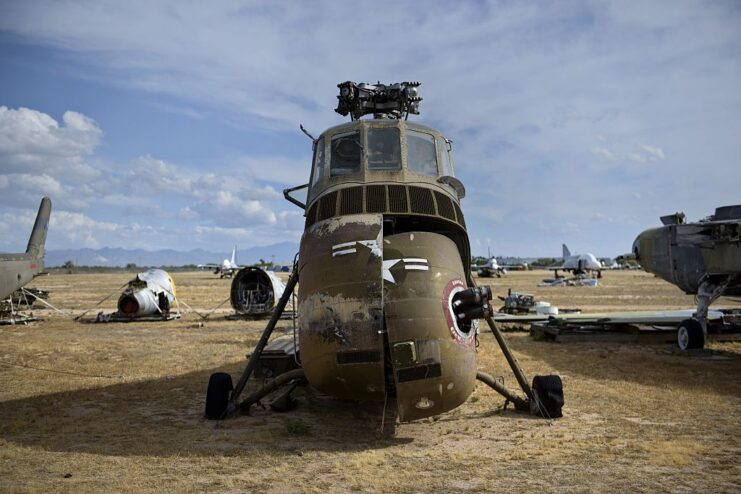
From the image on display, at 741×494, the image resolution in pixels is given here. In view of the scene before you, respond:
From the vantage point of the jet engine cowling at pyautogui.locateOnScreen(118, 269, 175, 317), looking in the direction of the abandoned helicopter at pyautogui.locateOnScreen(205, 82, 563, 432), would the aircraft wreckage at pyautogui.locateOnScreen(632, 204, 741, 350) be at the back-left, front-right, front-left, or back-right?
front-left

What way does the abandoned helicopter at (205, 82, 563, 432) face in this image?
toward the camera

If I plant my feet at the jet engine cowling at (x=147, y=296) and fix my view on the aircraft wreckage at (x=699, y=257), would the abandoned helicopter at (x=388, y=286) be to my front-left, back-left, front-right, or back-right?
front-right

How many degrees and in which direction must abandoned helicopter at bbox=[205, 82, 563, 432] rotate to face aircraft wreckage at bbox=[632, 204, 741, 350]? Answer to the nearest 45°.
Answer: approximately 135° to its left

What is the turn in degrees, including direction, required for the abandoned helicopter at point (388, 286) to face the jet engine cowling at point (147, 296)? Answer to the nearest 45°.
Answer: approximately 135° to its right
